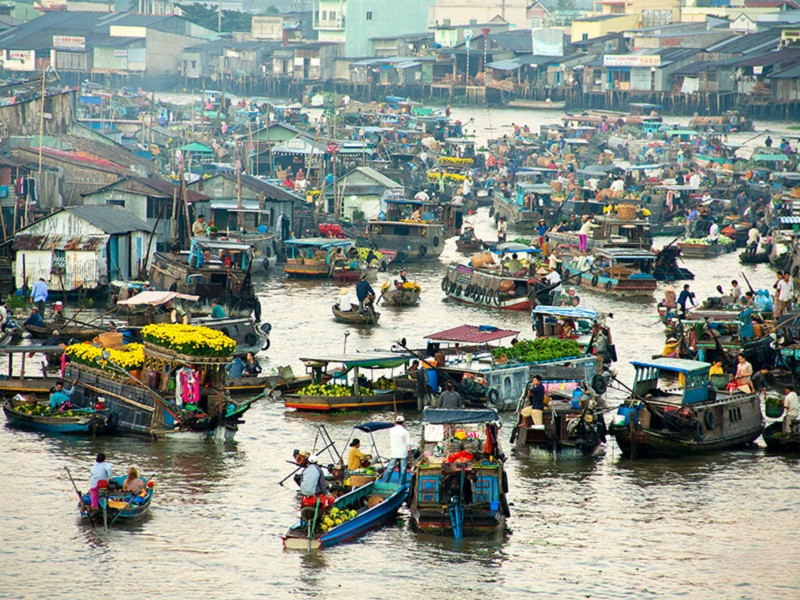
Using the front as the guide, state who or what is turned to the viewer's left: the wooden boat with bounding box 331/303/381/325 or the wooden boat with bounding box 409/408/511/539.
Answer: the wooden boat with bounding box 331/303/381/325

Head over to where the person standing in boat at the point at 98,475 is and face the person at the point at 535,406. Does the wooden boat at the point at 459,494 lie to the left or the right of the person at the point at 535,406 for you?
right

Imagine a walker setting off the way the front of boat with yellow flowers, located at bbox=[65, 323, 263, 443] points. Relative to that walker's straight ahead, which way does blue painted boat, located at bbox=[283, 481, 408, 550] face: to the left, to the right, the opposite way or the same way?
to the right

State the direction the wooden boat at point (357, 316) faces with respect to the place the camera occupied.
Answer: facing to the left of the viewer

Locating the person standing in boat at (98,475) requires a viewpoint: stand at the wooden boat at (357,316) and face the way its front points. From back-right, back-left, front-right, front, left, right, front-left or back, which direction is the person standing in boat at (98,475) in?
left
